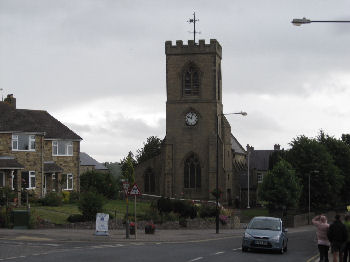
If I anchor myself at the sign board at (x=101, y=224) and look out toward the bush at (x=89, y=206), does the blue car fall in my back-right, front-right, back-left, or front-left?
back-right

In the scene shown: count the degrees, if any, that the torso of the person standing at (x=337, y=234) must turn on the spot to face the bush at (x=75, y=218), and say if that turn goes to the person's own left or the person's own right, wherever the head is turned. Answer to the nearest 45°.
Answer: approximately 45° to the person's own left

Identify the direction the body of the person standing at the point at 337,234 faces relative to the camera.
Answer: away from the camera

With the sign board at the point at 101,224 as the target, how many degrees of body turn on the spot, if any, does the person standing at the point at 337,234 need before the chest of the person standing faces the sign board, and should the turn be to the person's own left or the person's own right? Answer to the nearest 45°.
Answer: approximately 45° to the person's own left

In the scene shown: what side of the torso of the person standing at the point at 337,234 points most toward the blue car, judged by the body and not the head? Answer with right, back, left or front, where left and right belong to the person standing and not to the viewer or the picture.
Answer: front

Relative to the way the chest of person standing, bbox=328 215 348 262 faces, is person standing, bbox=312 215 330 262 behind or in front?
in front

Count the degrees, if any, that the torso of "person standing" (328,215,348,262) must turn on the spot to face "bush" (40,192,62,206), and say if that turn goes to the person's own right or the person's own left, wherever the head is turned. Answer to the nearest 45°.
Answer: approximately 45° to the person's own left
